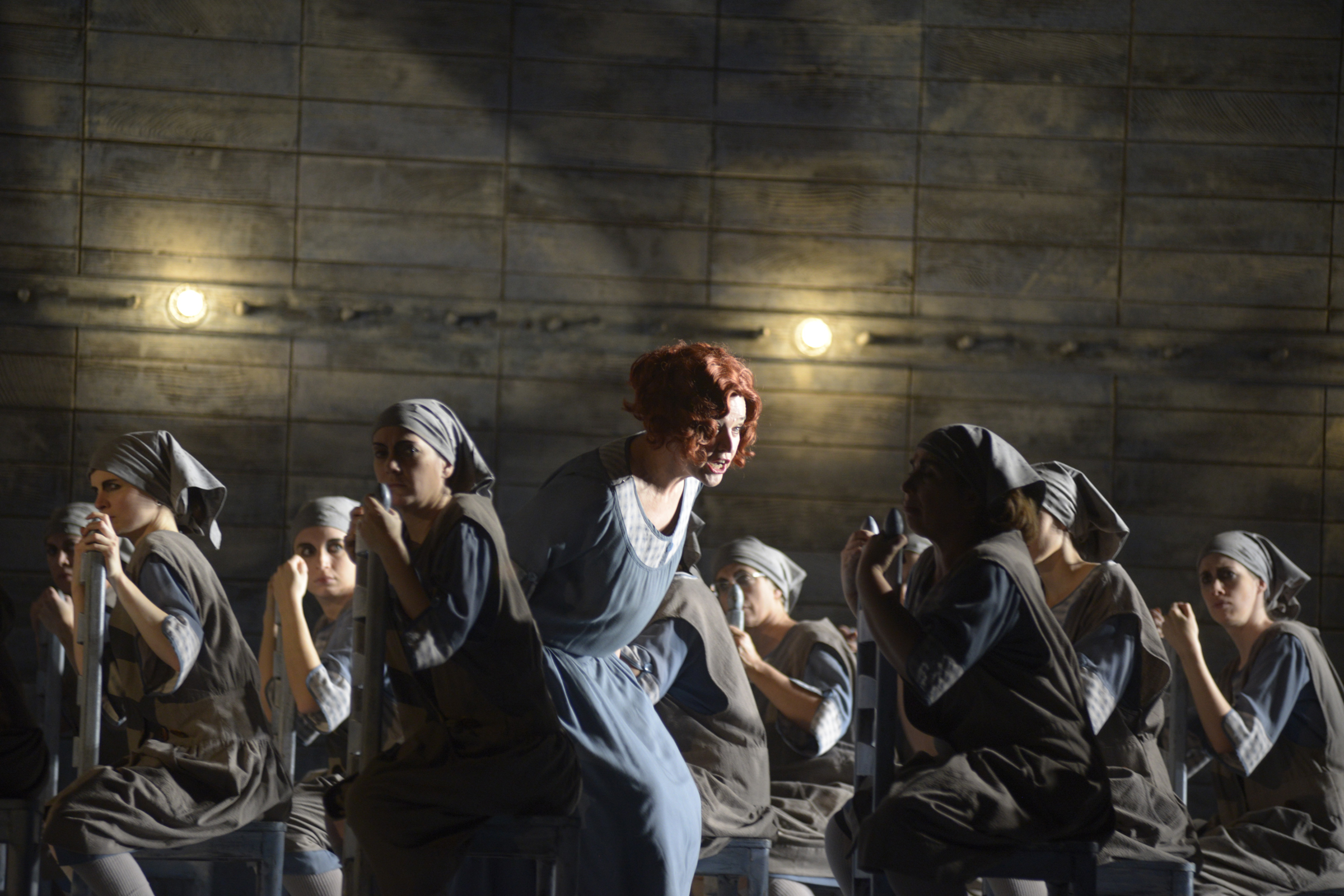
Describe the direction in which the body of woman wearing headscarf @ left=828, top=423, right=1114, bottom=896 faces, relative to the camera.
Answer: to the viewer's left

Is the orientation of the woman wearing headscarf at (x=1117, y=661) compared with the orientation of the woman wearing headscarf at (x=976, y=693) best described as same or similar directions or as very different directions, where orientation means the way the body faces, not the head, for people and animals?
same or similar directions

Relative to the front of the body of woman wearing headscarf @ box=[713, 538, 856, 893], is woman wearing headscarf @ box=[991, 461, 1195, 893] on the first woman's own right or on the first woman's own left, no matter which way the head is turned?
on the first woman's own left

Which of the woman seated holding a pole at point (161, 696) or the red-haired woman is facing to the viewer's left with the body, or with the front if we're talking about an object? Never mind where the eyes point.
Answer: the woman seated holding a pole

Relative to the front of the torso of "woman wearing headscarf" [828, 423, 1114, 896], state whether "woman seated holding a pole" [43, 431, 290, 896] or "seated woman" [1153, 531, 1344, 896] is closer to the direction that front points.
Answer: the woman seated holding a pole

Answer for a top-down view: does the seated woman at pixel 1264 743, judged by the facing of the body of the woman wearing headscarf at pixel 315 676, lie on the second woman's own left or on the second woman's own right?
on the second woman's own left

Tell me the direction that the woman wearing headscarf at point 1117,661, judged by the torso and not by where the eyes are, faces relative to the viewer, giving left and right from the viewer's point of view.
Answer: facing to the left of the viewer

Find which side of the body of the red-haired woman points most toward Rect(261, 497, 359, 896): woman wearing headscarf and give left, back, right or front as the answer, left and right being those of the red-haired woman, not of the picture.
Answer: back

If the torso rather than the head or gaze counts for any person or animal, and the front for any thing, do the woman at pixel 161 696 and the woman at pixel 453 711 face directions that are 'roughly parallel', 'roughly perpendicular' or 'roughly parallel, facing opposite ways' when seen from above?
roughly parallel

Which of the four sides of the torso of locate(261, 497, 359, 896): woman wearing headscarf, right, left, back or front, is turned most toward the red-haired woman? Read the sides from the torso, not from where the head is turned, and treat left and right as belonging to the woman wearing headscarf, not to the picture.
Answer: left

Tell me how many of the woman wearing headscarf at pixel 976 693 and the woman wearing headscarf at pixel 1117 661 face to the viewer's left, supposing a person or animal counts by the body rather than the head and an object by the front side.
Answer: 2

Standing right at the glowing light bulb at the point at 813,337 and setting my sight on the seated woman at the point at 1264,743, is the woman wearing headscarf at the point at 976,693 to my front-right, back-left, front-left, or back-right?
front-right

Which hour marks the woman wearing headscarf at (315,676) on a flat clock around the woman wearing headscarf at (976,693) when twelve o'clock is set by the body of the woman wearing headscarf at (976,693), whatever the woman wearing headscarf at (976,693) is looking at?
the woman wearing headscarf at (315,676) is roughly at 1 o'clock from the woman wearing headscarf at (976,693).

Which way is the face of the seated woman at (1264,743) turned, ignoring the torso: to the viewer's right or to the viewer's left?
to the viewer's left

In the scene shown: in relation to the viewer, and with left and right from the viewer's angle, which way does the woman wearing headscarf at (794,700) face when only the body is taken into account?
facing the viewer and to the left of the viewer
